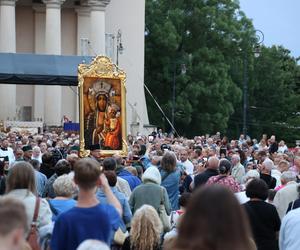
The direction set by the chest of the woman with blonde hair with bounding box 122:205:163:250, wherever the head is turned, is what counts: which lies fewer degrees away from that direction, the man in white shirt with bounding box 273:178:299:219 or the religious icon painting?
the religious icon painting

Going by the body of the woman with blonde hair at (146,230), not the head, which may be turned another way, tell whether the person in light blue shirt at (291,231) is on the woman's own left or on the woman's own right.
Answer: on the woman's own right

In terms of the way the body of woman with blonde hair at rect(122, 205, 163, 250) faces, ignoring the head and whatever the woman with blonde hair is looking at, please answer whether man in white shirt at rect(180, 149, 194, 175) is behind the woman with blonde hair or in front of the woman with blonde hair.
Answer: in front

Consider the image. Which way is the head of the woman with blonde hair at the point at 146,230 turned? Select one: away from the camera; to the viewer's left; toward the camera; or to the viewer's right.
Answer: away from the camera

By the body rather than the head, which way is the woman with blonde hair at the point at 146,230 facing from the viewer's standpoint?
away from the camera

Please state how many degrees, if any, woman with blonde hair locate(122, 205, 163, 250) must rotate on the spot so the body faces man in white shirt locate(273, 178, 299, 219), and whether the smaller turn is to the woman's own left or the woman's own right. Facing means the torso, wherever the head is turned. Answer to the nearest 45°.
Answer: approximately 45° to the woman's own right

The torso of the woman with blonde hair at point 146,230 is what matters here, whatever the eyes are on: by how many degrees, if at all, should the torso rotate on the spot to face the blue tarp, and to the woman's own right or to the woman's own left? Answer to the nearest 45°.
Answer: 0° — they already face it

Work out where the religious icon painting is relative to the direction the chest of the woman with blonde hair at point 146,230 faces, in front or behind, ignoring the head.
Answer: in front
